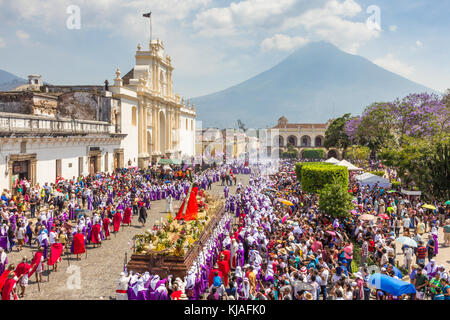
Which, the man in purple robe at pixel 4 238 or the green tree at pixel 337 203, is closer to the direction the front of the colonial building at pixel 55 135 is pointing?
the green tree

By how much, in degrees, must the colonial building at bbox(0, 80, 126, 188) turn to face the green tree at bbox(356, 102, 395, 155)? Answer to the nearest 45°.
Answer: approximately 45° to its left

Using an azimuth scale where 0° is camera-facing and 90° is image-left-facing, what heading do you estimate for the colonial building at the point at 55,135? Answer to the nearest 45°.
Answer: approximately 315°

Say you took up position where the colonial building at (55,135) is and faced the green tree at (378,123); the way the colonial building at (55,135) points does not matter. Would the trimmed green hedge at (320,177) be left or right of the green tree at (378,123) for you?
right

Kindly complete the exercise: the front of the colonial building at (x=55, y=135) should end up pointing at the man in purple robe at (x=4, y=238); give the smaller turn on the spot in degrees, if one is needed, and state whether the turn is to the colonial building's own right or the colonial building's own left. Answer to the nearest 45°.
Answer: approximately 45° to the colonial building's own right

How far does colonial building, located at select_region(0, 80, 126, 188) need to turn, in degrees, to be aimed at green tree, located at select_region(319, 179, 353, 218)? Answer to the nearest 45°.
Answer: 0° — it already faces it
